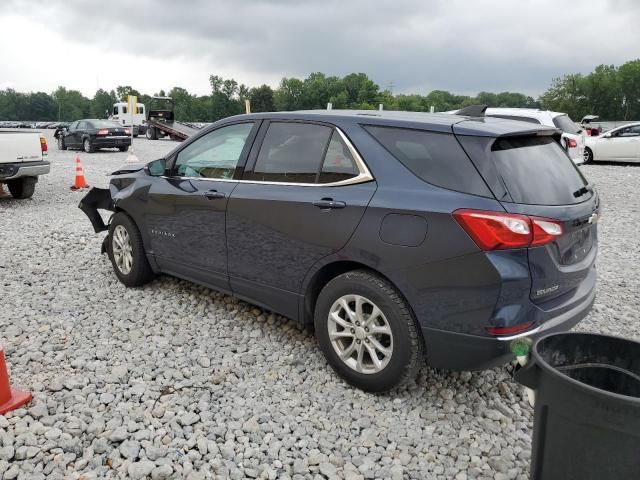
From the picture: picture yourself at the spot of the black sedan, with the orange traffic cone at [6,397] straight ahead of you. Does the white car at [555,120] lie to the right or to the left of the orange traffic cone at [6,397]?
left

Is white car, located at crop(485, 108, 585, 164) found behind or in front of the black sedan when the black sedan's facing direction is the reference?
behind

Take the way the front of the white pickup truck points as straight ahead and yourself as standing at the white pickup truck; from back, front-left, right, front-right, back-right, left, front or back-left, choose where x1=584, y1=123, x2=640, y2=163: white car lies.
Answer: right

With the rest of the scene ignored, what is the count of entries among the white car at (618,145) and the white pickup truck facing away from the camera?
1

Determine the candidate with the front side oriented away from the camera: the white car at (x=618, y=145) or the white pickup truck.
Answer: the white pickup truck

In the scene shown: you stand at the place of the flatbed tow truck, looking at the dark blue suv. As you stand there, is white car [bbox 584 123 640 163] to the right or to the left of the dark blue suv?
left

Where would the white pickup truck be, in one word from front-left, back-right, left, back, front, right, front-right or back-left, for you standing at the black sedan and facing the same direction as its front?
back-left

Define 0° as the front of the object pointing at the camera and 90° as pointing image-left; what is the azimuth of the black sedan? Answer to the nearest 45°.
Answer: approximately 135°

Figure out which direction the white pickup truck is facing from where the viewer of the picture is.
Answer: facing away from the viewer

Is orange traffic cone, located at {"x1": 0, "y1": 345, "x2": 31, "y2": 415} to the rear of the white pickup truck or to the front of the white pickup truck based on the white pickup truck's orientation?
to the rear

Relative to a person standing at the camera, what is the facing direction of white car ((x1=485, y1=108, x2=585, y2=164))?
facing away from the viewer and to the left of the viewer
